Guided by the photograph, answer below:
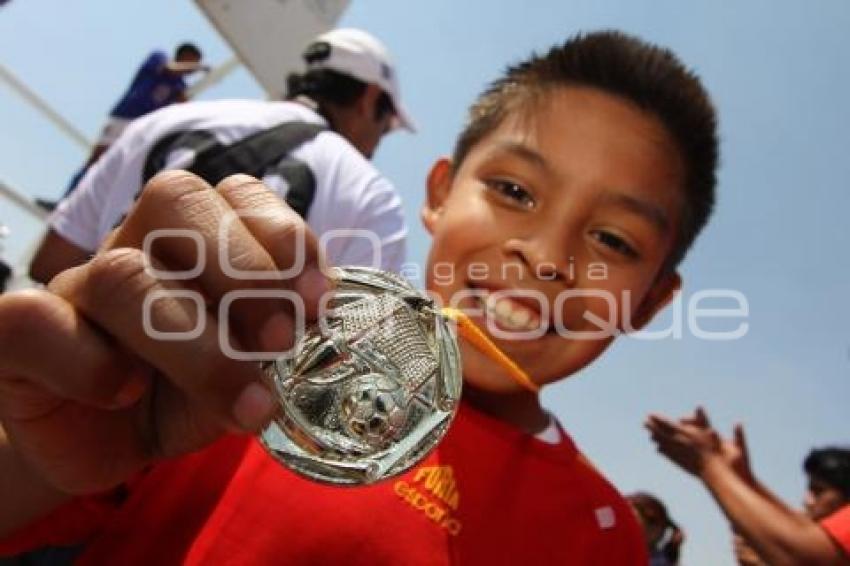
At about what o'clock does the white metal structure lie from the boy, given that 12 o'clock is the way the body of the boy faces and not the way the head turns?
The white metal structure is roughly at 6 o'clock from the boy.

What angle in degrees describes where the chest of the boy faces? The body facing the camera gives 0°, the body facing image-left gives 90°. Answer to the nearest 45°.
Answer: approximately 0°

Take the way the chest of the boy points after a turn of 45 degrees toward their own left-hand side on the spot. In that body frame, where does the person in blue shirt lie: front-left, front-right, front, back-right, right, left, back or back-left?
back-left
